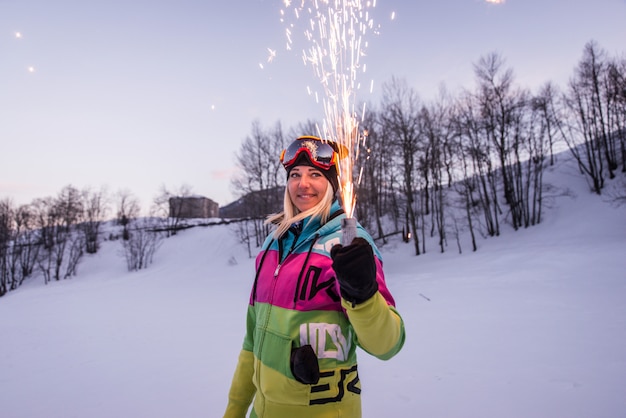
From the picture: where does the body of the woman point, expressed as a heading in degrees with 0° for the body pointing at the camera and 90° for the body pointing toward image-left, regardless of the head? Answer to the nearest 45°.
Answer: approximately 45°
